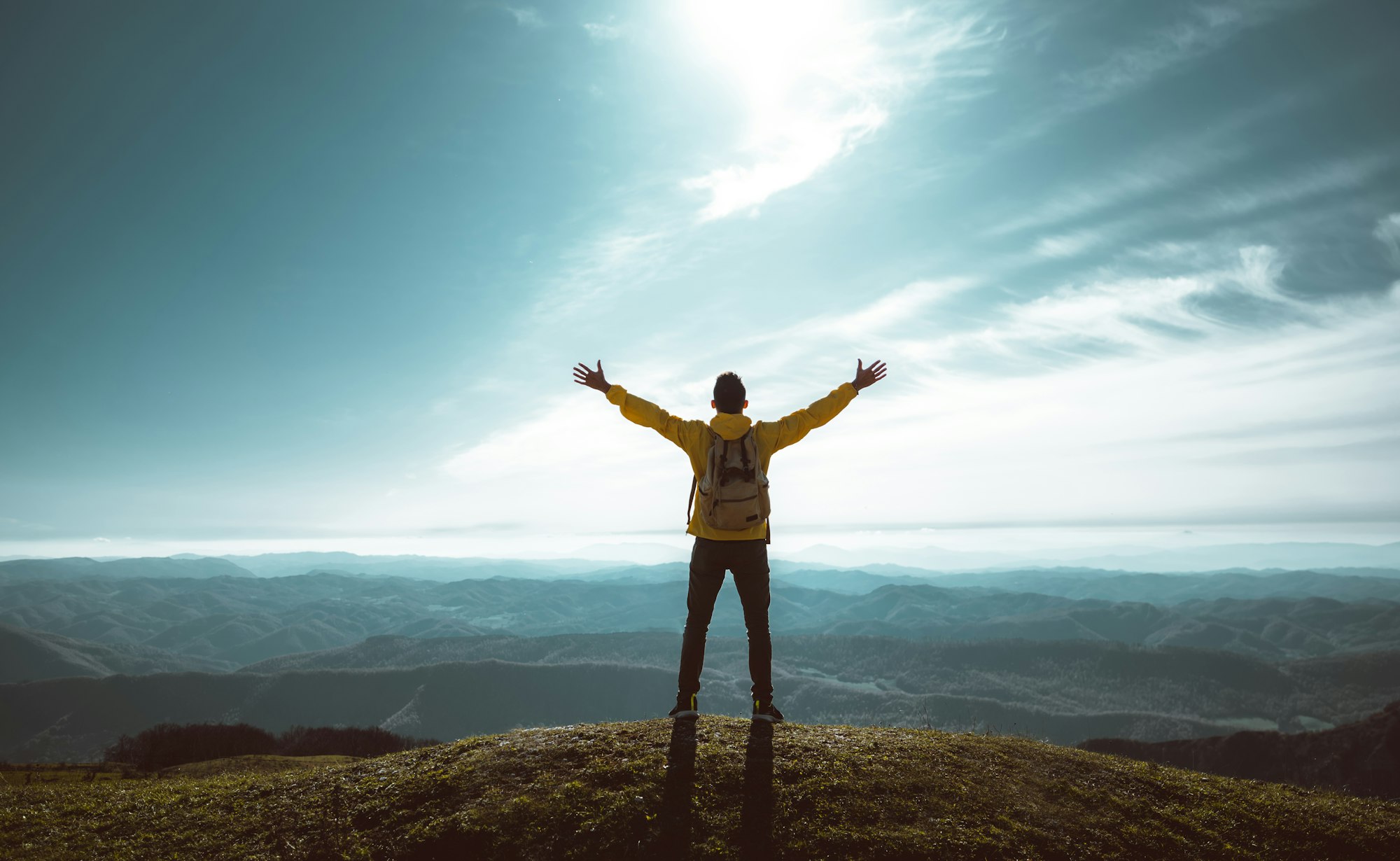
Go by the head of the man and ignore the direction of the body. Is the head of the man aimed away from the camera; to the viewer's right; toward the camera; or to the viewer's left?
away from the camera

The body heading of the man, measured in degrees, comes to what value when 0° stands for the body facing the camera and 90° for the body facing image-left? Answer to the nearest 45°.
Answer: approximately 180°
